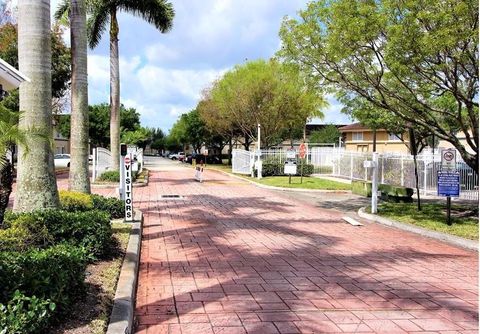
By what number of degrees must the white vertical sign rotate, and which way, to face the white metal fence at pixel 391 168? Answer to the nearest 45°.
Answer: approximately 135° to its left

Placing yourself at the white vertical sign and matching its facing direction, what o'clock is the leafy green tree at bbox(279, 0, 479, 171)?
The leafy green tree is roughly at 9 o'clock from the white vertical sign.

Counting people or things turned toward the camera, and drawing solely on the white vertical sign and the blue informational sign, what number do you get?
2

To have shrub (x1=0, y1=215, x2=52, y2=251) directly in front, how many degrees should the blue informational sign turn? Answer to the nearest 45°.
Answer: approximately 45° to its right

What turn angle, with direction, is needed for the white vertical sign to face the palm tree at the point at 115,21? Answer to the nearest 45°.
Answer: approximately 180°

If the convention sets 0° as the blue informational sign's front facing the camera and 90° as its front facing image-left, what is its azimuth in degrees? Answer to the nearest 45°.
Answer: approximately 0°

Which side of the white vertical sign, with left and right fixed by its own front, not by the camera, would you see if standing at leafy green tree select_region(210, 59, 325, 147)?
back

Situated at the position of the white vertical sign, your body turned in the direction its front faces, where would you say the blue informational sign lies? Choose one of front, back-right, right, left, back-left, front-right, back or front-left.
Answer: left

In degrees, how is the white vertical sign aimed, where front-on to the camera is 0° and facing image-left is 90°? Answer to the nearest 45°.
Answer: approximately 0°

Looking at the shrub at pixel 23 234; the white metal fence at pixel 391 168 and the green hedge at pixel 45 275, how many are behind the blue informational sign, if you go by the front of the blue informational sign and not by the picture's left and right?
1

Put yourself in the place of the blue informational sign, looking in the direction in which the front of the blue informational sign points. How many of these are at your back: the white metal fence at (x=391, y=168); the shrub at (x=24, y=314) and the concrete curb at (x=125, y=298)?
1

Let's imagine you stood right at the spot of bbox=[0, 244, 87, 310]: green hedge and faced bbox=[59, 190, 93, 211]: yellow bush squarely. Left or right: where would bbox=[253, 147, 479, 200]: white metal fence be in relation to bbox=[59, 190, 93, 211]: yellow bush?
right

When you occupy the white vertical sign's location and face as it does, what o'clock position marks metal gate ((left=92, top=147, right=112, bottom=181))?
The metal gate is roughly at 6 o'clock from the white vertical sign.

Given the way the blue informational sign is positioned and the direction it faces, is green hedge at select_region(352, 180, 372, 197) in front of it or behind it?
behind
